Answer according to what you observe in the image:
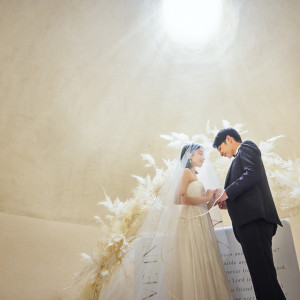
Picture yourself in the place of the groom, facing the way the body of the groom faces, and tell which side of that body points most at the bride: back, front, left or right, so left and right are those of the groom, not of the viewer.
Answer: front

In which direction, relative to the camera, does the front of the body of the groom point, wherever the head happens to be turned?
to the viewer's left

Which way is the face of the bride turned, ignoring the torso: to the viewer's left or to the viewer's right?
to the viewer's right

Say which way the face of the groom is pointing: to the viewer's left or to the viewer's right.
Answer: to the viewer's left
